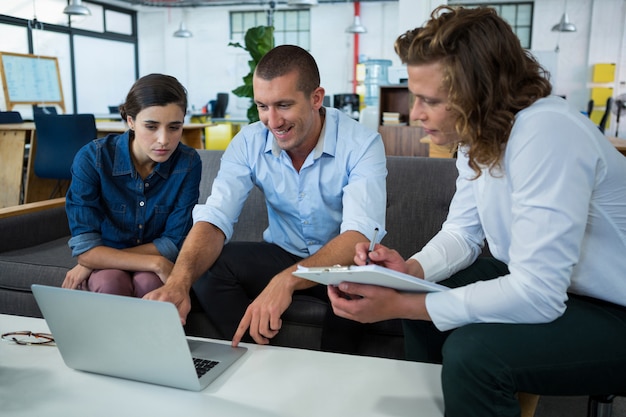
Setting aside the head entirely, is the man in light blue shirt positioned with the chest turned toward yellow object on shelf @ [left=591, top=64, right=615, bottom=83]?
no

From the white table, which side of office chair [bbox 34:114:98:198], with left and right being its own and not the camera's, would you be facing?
back

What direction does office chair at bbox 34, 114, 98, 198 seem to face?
away from the camera

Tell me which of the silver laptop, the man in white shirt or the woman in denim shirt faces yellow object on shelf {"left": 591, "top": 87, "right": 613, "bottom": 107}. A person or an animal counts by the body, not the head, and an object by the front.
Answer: the silver laptop

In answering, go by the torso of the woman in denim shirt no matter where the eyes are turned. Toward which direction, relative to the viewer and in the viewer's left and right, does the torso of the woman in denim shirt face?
facing the viewer

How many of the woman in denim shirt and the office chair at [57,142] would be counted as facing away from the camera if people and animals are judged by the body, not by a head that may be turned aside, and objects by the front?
1

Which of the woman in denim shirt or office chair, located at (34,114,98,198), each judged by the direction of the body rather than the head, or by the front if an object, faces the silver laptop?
the woman in denim shirt

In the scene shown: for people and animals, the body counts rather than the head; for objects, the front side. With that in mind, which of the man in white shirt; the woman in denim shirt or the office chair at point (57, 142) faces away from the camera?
the office chair

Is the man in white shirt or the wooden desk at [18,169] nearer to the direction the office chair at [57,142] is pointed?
the wooden desk

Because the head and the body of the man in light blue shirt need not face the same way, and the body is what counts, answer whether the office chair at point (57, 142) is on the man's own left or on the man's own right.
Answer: on the man's own right

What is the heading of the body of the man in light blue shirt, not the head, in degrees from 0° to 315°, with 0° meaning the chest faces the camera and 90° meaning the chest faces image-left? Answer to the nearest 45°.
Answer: approximately 45°

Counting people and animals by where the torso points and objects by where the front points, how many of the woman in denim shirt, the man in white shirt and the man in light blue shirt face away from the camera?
0

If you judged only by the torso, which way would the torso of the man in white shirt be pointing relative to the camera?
to the viewer's left

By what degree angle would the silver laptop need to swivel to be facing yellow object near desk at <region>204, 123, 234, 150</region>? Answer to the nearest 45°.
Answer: approximately 45° to its left

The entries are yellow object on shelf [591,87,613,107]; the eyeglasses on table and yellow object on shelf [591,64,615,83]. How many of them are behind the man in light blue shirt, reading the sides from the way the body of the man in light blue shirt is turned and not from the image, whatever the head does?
2

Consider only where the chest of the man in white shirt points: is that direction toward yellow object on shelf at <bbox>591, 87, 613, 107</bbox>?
no

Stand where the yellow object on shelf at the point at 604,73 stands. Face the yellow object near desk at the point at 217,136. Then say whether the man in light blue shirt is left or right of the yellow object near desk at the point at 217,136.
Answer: left

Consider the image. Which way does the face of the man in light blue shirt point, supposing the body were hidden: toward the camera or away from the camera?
toward the camera

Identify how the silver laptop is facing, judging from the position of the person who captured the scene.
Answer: facing away from the viewer and to the right of the viewer

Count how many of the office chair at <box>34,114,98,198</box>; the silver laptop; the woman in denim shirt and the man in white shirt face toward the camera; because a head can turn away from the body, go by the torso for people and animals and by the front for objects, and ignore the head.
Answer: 1

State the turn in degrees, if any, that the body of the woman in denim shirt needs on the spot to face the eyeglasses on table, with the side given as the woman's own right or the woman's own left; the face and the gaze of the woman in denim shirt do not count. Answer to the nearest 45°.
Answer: approximately 45° to the woman's own right
